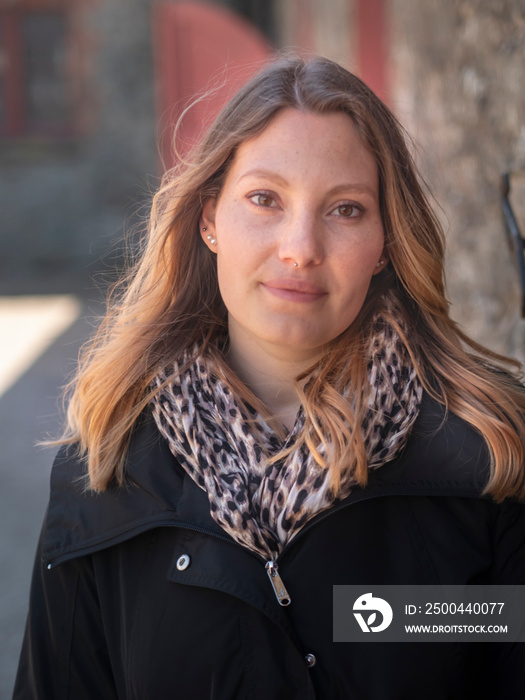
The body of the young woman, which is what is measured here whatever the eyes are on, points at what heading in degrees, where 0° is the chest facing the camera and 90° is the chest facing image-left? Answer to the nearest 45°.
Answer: approximately 0°

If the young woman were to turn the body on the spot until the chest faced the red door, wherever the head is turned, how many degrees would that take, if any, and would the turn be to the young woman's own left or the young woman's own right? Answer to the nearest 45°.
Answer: approximately 180°
